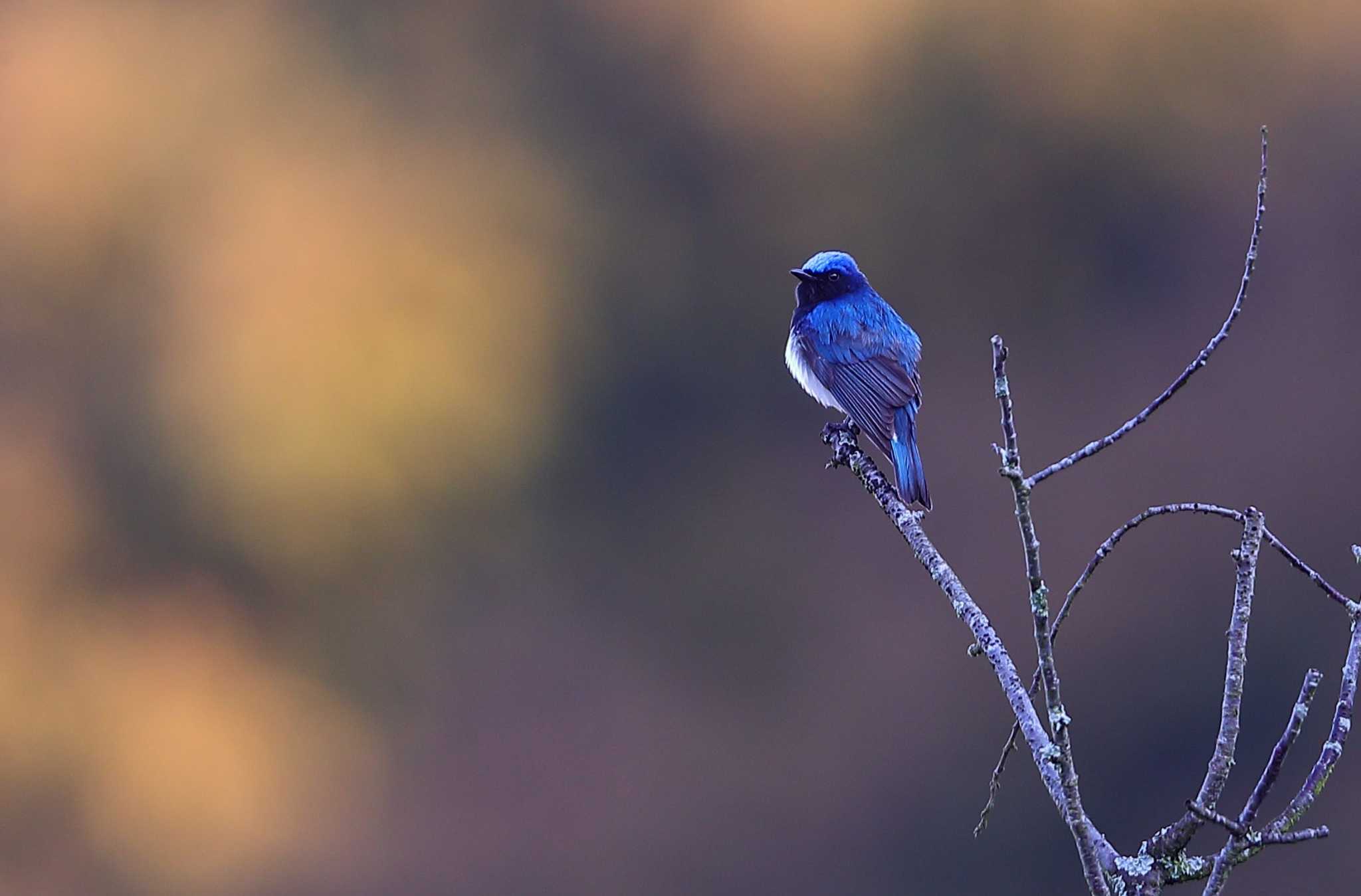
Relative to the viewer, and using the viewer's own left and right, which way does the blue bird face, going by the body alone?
facing away from the viewer and to the left of the viewer

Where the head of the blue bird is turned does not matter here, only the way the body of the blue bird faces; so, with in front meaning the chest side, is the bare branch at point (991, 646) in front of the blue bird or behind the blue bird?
behind

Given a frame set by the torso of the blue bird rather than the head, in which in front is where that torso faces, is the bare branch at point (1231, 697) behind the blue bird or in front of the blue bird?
behind

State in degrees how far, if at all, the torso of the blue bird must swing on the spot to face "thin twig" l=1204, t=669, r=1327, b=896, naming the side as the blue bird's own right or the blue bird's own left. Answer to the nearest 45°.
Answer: approximately 135° to the blue bird's own right
